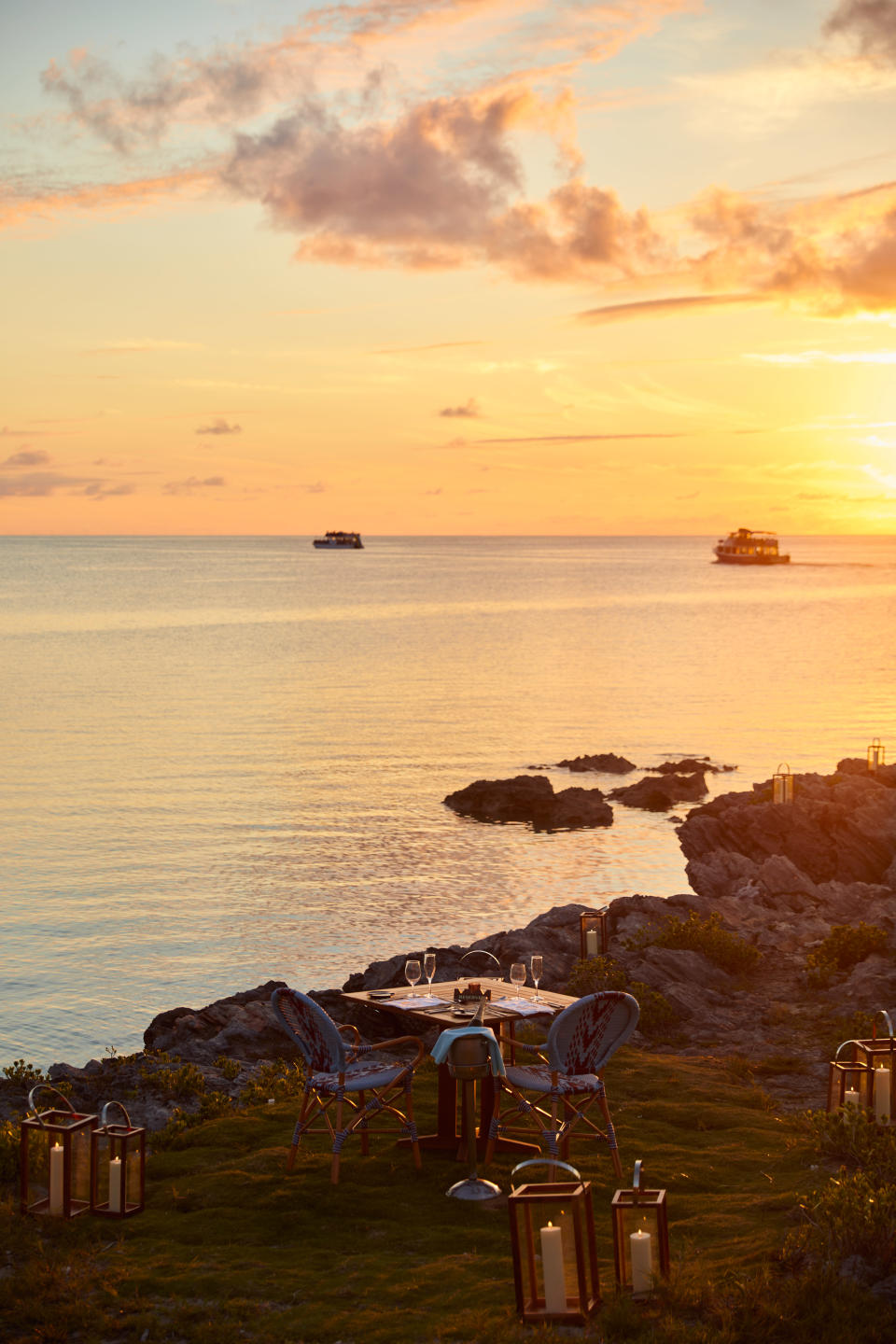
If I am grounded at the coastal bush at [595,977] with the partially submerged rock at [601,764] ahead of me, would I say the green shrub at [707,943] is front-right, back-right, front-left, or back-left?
front-right

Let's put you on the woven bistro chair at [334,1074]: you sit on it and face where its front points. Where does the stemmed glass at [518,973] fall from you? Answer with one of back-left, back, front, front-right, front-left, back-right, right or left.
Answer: front

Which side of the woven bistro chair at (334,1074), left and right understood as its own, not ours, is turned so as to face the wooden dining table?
front

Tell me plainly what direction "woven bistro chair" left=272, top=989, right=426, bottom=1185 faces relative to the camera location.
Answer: facing away from the viewer and to the right of the viewer

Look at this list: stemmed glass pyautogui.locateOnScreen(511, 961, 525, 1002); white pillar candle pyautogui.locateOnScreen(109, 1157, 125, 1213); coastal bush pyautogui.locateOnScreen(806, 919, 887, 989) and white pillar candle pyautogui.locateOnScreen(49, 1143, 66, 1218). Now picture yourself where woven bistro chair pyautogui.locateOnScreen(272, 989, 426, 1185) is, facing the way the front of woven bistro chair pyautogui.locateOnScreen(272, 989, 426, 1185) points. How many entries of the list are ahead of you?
2

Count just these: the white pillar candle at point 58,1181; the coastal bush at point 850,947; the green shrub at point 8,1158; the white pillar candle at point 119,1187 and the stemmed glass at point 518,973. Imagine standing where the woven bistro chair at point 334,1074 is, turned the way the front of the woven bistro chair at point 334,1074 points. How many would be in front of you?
2

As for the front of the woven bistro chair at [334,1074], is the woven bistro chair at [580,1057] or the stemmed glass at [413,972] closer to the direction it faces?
the stemmed glass

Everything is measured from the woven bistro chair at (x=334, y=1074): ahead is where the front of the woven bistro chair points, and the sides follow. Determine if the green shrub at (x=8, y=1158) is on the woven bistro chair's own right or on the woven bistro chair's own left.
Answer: on the woven bistro chair's own left

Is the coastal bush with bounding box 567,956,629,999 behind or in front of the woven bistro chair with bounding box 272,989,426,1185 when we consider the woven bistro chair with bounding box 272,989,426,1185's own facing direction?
in front

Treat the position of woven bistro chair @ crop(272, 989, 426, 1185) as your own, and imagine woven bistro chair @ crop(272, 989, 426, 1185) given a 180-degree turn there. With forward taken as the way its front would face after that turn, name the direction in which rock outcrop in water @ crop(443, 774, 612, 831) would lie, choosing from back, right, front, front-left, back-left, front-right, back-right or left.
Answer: back-right

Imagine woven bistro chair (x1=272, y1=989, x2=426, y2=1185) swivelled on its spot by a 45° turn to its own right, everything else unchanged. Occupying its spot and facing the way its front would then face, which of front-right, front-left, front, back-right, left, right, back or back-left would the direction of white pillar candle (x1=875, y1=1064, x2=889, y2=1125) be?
front

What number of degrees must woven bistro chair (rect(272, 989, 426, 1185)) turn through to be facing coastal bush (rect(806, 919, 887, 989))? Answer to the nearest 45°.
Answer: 0° — it already faces it

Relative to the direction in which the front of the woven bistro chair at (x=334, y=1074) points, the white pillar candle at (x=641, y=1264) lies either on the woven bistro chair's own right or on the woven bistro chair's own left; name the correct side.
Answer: on the woven bistro chair's own right

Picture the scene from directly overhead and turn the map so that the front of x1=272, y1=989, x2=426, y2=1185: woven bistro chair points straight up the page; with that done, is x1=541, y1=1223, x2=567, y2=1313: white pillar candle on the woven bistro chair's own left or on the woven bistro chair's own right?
on the woven bistro chair's own right
